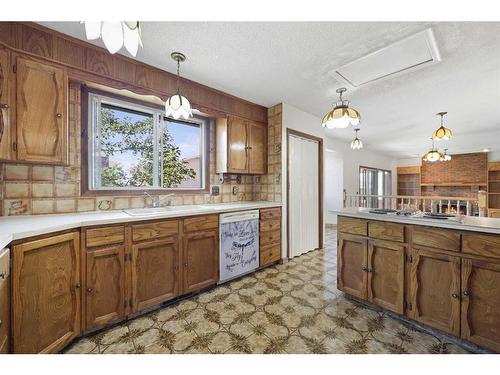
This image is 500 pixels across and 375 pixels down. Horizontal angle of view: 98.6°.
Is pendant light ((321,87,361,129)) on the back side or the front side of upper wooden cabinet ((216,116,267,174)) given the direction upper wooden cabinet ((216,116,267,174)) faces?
on the front side

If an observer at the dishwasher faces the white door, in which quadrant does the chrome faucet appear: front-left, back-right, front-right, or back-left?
back-left

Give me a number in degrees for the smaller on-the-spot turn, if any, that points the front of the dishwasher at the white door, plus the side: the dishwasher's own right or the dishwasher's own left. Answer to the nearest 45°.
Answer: approximately 90° to the dishwasher's own left

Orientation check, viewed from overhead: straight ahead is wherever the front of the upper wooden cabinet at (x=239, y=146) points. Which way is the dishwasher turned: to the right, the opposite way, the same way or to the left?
the same way

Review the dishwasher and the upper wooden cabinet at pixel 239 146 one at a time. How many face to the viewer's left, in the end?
0

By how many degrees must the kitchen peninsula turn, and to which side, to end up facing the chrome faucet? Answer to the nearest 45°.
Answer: approximately 45° to its right

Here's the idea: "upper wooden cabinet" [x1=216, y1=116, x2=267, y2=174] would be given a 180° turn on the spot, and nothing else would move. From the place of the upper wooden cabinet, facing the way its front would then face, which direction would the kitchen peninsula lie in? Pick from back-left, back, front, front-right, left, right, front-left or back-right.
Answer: back

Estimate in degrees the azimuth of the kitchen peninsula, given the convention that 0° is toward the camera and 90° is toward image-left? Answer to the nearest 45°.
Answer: approximately 45°

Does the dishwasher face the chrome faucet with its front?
no

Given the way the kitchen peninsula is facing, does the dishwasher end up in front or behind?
in front

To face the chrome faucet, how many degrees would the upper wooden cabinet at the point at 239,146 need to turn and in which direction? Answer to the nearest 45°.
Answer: approximately 90° to its right

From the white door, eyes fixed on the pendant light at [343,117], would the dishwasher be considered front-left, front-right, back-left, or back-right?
front-right

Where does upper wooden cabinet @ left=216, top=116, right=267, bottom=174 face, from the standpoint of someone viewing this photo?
facing the viewer and to the right of the viewer

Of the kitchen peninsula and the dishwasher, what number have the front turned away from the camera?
0

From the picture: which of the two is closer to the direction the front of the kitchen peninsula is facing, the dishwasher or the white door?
the dishwasher

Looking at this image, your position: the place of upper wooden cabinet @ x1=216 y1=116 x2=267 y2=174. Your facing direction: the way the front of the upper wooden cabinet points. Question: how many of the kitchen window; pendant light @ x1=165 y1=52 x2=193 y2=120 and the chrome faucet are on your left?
0
